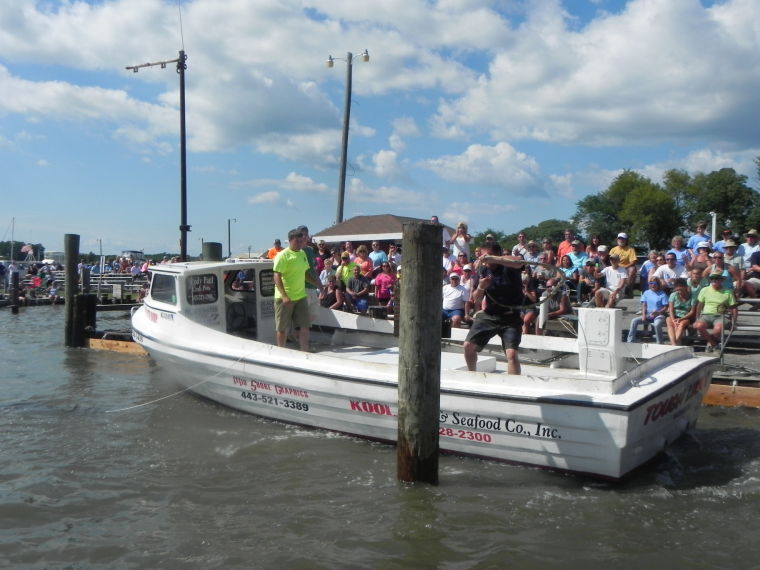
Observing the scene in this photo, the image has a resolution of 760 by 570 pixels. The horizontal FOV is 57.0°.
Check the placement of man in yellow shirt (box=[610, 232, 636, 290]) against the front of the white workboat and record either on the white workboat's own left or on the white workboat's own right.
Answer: on the white workboat's own right

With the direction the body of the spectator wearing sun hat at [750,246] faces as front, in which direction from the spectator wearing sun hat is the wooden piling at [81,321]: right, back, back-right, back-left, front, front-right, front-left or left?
front-right

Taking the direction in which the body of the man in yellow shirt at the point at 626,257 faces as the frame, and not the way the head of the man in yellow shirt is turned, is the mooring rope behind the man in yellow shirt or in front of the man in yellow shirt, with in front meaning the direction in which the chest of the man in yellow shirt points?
in front

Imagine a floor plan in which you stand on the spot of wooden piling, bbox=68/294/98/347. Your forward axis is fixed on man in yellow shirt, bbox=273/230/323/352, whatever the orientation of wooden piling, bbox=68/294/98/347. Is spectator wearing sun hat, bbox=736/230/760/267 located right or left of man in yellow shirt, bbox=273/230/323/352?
left

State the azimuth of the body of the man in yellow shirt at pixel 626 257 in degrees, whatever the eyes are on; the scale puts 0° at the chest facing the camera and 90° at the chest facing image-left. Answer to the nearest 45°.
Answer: approximately 45°

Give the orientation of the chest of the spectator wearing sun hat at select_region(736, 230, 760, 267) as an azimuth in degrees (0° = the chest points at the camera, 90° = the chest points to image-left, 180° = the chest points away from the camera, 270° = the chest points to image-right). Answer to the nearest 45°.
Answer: approximately 45°

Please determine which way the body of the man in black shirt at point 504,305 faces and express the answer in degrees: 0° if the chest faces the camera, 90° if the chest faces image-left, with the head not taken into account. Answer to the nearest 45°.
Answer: approximately 45°

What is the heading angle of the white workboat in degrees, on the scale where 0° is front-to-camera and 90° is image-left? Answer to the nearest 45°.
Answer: approximately 135°

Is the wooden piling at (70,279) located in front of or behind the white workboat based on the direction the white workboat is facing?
in front
